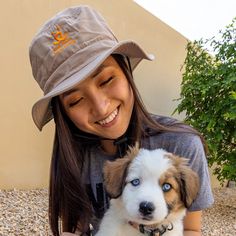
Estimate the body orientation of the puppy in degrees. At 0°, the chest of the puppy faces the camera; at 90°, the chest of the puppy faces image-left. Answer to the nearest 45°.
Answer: approximately 0°

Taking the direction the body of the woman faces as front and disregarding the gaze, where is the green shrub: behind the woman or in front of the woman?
behind

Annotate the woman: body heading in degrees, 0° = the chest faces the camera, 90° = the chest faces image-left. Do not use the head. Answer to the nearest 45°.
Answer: approximately 0°
